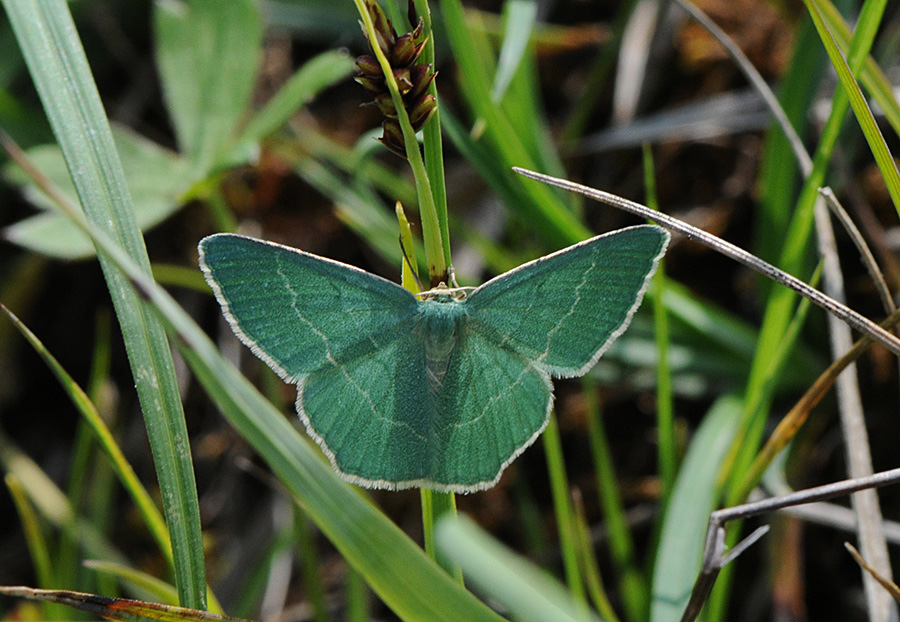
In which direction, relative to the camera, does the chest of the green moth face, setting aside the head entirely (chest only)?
away from the camera

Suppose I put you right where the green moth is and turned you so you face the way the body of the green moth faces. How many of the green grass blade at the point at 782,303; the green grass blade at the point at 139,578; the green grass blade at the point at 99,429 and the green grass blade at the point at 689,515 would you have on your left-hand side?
2

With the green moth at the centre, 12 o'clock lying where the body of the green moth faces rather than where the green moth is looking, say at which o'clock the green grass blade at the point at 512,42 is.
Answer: The green grass blade is roughly at 1 o'clock from the green moth.

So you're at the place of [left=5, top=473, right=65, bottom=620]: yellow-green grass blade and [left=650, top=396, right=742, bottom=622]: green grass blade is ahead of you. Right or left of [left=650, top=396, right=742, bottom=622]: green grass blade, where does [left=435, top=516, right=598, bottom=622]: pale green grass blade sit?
right

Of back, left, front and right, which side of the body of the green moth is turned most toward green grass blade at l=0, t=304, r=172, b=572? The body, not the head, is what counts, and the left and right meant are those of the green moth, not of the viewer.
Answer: left

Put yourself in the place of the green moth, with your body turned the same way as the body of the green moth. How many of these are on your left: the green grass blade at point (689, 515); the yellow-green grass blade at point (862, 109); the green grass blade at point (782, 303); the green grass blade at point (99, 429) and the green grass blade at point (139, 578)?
2

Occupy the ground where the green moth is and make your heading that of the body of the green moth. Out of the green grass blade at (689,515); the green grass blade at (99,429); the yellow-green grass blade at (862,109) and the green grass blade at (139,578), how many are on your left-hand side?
2

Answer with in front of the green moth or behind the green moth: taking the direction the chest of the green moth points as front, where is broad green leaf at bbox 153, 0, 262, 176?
in front

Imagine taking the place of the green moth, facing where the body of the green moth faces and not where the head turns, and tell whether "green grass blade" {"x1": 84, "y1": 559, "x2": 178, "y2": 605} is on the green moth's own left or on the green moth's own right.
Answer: on the green moth's own left

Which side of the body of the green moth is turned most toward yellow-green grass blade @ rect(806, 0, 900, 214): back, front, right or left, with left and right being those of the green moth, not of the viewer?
right
